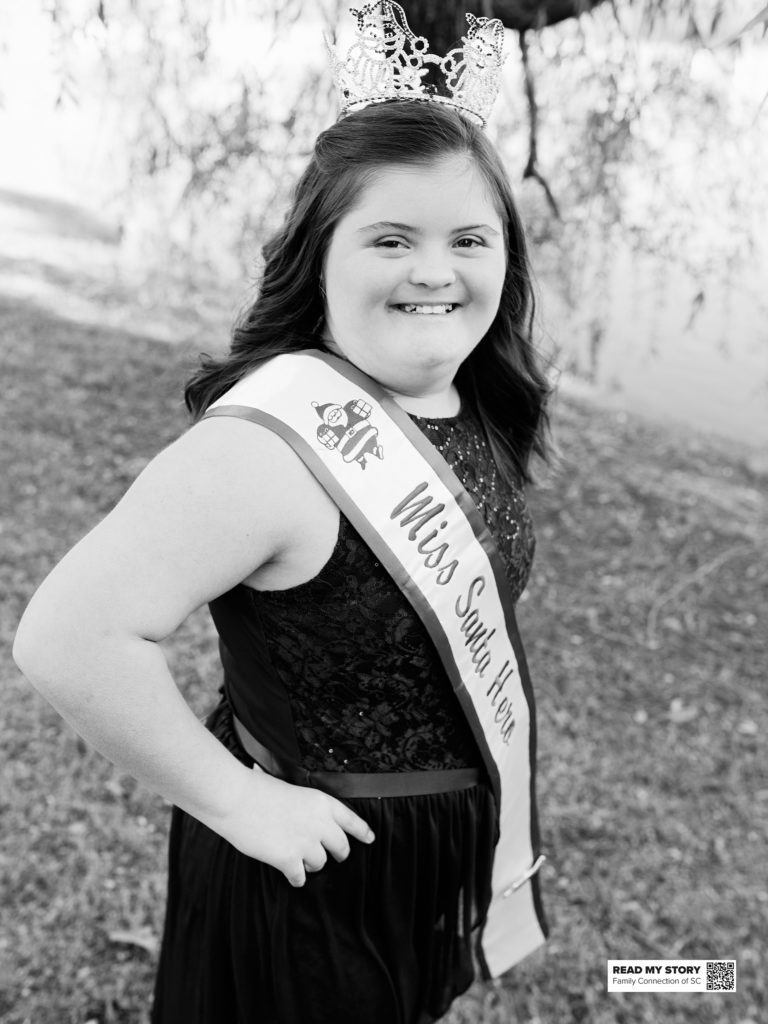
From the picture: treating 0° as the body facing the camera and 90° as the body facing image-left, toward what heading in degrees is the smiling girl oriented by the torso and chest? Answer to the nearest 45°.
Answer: approximately 315°
